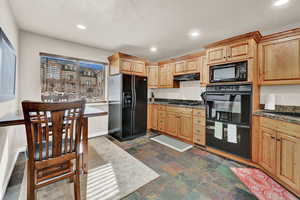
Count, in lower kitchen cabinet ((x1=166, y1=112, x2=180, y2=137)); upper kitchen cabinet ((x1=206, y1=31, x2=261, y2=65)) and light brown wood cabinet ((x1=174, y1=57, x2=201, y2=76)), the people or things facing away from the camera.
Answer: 0

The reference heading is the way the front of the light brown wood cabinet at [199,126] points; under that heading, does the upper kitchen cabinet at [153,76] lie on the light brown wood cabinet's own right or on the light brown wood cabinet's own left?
on the light brown wood cabinet's own right

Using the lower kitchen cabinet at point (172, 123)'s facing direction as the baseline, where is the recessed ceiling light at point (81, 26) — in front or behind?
in front

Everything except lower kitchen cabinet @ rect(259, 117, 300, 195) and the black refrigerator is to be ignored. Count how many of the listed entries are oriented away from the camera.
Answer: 0

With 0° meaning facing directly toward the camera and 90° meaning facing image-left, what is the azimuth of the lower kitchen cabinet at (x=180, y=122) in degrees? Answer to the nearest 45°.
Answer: approximately 45°

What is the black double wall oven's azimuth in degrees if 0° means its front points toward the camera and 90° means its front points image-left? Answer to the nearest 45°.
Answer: approximately 45°

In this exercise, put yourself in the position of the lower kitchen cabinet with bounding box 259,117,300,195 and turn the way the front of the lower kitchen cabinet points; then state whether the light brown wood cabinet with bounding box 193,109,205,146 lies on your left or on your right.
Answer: on your right

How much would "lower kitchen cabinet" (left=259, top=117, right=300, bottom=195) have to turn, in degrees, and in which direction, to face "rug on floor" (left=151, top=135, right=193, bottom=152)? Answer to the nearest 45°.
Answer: approximately 45° to its right

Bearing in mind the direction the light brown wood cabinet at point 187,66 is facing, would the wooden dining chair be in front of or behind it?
in front

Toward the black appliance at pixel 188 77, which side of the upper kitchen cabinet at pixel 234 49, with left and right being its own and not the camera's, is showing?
right

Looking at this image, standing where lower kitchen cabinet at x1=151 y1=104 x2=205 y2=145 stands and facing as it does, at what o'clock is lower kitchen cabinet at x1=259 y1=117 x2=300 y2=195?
lower kitchen cabinet at x1=259 y1=117 x2=300 y2=195 is roughly at 9 o'clock from lower kitchen cabinet at x1=151 y1=104 x2=205 y2=145.

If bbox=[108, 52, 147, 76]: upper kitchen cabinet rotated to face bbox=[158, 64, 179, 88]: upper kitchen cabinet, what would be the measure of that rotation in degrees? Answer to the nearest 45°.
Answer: approximately 45° to its left

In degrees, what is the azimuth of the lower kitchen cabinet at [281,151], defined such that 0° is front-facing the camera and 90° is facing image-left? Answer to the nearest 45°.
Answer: approximately 45°

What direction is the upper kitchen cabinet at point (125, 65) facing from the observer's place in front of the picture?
facing the viewer and to the right of the viewer
